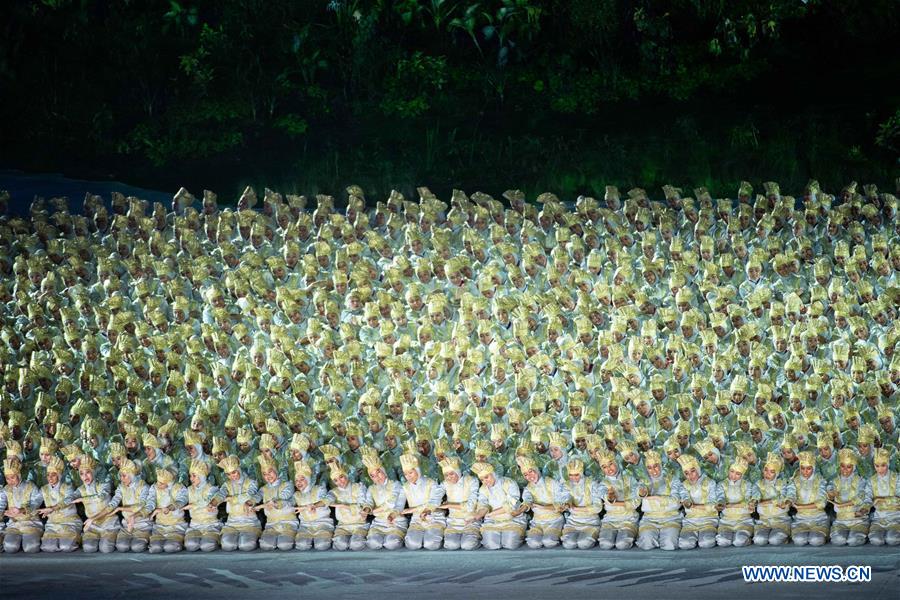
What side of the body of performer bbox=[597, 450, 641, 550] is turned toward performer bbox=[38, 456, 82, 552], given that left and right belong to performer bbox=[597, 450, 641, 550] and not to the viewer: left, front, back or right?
right

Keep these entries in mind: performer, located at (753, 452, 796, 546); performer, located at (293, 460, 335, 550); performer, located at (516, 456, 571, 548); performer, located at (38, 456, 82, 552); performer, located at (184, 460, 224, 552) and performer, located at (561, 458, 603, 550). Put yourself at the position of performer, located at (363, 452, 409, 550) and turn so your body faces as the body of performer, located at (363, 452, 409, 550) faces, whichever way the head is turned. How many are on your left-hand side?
3

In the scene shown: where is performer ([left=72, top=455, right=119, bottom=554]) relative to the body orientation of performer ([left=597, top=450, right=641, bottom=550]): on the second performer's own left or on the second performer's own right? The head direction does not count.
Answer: on the second performer's own right

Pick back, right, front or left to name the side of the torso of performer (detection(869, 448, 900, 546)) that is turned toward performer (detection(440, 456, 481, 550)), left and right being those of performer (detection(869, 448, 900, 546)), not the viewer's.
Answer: right

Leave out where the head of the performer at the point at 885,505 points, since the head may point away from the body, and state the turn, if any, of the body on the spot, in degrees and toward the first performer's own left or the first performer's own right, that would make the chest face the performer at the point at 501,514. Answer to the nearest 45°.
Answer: approximately 90° to the first performer's own right
